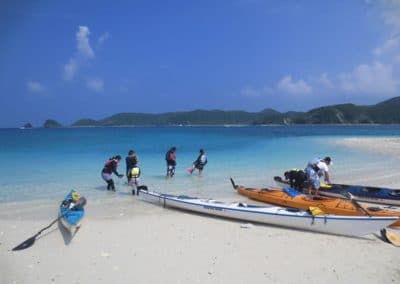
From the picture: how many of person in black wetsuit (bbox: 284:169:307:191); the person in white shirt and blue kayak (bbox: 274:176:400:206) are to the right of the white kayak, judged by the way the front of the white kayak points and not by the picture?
0

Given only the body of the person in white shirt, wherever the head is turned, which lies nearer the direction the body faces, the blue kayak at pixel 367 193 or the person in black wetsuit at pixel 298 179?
the blue kayak

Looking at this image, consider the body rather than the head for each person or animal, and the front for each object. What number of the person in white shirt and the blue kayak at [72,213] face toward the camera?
1

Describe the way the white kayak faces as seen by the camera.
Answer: facing the viewer and to the right of the viewer

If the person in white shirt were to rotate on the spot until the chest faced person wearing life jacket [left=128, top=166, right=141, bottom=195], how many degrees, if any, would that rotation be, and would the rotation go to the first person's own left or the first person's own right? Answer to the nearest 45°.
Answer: approximately 180°

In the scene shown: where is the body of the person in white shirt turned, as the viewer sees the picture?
to the viewer's right

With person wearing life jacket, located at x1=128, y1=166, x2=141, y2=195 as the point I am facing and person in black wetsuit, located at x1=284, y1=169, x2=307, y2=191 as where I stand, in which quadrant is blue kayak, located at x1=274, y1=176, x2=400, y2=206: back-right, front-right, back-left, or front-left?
back-left

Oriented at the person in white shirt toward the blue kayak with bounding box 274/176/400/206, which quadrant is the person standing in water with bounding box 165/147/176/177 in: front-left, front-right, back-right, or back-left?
back-left
